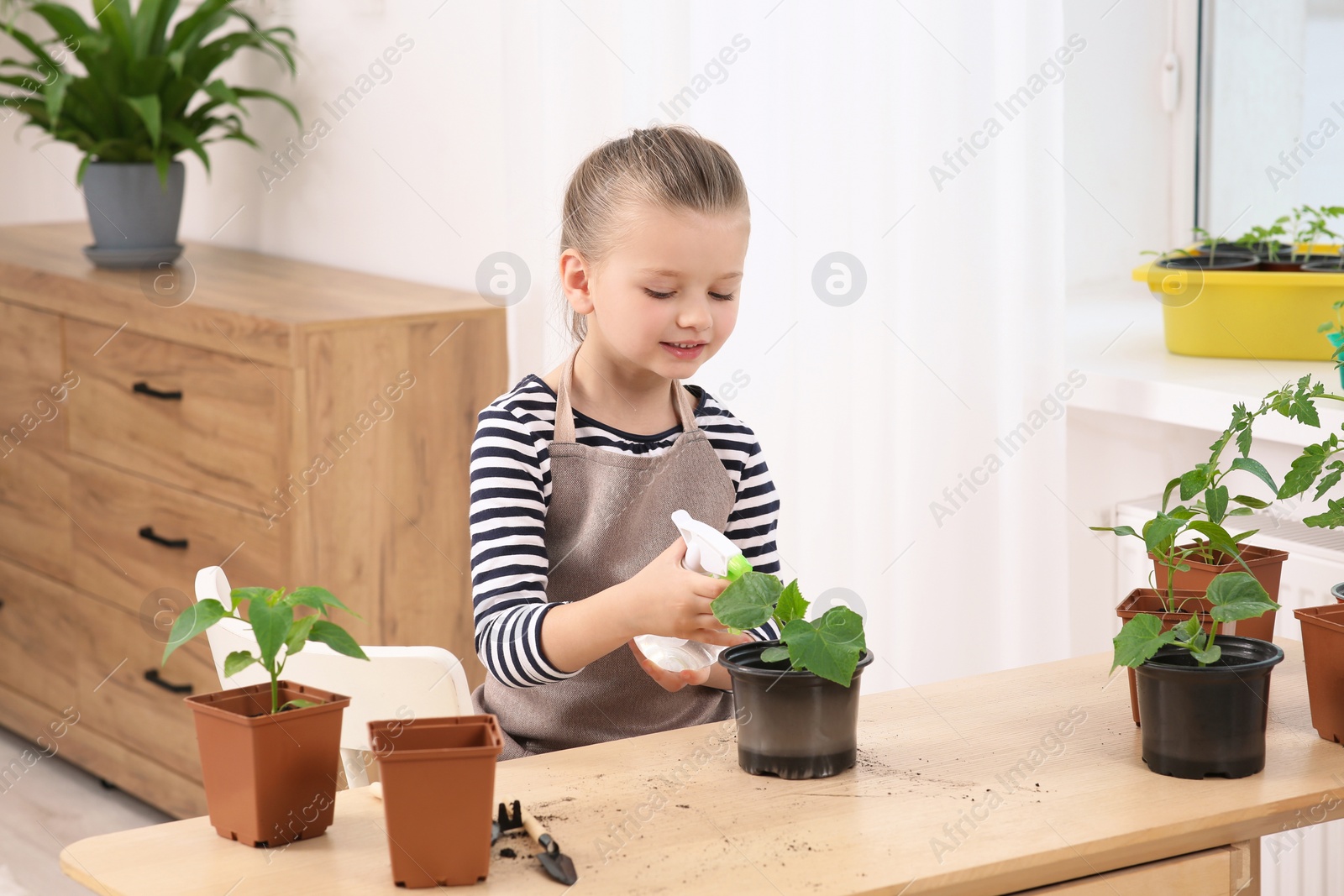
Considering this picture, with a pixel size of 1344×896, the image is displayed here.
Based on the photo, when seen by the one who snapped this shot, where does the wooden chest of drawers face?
facing the viewer and to the left of the viewer

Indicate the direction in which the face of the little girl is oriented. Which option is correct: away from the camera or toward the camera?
toward the camera

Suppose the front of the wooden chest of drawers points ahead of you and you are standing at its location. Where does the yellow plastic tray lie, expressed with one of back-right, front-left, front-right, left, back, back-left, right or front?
left

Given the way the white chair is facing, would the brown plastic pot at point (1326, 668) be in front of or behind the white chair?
in front

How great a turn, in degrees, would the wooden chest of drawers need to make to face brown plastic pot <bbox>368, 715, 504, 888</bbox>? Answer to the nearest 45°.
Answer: approximately 45° to its left

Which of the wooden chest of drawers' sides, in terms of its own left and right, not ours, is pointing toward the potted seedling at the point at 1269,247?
left

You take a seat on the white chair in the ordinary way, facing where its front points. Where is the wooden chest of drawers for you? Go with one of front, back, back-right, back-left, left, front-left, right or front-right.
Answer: left

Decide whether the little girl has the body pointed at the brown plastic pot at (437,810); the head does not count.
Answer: no

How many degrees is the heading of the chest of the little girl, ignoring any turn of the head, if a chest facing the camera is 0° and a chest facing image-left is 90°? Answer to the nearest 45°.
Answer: approximately 315°

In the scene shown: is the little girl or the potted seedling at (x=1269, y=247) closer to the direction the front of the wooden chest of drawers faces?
the little girl
